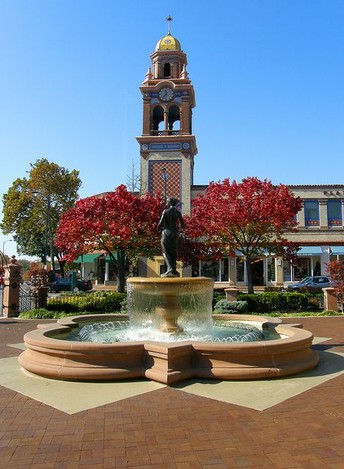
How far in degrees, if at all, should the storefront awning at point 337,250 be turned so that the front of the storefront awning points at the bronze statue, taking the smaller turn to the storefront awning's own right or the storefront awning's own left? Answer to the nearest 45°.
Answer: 0° — it already faces it

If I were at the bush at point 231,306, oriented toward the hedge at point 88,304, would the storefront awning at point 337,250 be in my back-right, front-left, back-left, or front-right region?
back-right

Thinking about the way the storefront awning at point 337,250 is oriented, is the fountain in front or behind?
in front

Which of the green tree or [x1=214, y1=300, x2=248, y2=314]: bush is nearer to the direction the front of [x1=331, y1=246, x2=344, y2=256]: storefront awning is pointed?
the bush

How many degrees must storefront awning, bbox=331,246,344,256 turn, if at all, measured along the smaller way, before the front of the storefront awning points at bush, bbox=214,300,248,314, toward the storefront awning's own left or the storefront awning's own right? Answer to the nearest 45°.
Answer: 0° — it already faces it

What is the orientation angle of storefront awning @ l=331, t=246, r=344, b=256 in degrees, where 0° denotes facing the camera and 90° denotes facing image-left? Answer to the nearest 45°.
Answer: approximately 0°

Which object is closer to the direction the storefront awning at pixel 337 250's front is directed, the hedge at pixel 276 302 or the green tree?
the hedge

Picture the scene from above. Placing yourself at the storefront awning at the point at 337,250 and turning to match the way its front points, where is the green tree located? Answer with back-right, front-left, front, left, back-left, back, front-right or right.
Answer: right

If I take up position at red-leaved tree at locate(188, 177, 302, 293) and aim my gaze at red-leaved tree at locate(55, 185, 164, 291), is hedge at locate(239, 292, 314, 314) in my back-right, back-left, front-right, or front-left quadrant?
back-left

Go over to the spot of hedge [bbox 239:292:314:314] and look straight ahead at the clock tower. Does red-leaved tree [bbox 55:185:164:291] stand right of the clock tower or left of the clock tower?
left
